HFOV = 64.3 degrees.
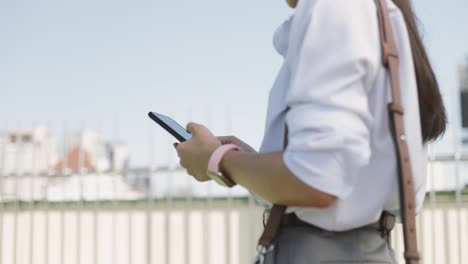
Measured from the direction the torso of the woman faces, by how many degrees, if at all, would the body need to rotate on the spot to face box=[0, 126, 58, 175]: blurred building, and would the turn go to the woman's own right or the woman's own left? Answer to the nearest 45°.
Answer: approximately 45° to the woman's own right

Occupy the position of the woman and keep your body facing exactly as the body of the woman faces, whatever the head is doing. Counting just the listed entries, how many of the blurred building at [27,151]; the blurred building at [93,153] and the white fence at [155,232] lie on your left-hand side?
0

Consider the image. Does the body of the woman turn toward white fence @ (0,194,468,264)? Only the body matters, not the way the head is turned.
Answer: no

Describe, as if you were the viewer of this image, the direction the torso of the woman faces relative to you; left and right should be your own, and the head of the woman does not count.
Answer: facing to the left of the viewer

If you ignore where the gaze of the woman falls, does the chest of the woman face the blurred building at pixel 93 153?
no

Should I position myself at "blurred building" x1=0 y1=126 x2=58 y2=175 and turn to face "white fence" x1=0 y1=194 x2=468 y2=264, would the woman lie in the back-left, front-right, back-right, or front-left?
front-right

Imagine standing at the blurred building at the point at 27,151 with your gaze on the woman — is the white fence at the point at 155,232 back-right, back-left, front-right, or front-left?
front-left
